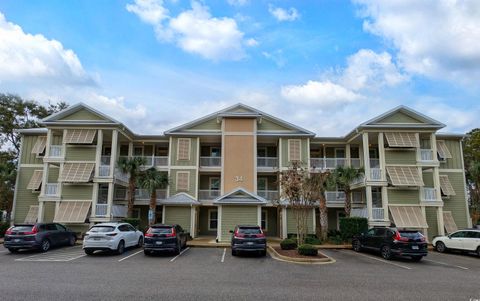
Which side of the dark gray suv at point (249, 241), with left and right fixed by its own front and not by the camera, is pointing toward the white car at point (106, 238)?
left

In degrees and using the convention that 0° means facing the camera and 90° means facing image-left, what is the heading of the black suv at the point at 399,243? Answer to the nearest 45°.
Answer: approximately 135°

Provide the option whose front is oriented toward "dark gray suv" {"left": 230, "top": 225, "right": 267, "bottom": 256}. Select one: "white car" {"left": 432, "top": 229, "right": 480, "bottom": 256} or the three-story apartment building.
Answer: the three-story apartment building

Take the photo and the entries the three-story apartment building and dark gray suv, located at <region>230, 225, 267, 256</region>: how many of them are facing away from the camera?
1

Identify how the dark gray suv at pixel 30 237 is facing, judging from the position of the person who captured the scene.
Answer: facing away from the viewer and to the right of the viewer

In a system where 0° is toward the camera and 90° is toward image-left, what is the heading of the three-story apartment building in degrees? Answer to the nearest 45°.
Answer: approximately 0°

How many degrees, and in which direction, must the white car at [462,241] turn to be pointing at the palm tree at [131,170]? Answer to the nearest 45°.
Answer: approximately 45° to its left

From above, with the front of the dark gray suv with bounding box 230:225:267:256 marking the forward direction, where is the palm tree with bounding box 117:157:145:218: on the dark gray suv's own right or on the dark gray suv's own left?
on the dark gray suv's own left

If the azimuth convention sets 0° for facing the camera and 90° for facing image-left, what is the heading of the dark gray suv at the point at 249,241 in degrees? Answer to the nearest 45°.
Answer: approximately 180°

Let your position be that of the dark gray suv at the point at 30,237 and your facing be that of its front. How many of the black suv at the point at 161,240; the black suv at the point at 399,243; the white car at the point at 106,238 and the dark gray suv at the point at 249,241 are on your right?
4

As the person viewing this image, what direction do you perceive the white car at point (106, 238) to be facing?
facing away from the viewer and to the right of the viewer

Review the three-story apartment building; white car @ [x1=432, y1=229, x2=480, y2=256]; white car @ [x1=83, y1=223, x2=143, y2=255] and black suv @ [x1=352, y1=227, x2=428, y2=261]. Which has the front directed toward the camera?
the three-story apartment building

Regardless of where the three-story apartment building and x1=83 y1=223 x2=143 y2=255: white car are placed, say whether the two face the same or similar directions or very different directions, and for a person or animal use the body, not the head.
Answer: very different directions
